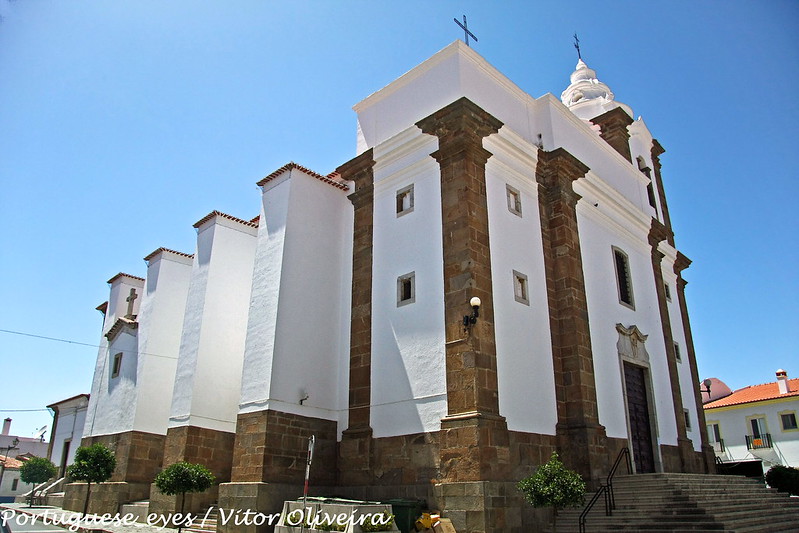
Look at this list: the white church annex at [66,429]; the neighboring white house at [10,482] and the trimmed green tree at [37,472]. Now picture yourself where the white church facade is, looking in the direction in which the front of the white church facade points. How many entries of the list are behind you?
3

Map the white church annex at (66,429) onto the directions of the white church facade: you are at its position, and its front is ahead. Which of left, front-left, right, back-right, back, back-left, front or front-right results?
back

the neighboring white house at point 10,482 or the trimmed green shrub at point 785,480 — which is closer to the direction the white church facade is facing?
the trimmed green shrub

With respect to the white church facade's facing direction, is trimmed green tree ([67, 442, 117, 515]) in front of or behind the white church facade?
behind

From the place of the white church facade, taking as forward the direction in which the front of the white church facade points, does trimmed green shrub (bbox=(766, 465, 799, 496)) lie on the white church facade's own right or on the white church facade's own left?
on the white church facade's own left

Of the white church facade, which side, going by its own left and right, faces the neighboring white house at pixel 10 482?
back

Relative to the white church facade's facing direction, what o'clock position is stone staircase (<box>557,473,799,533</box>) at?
The stone staircase is roughly at 11 o'clock from the white church facade.

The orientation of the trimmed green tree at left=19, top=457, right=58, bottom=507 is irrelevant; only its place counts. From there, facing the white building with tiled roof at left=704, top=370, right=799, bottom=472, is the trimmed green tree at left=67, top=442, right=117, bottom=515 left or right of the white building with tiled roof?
right

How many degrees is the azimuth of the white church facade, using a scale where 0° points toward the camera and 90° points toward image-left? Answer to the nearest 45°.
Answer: approximately 315°

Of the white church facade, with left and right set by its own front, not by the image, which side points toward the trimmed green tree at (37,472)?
back
